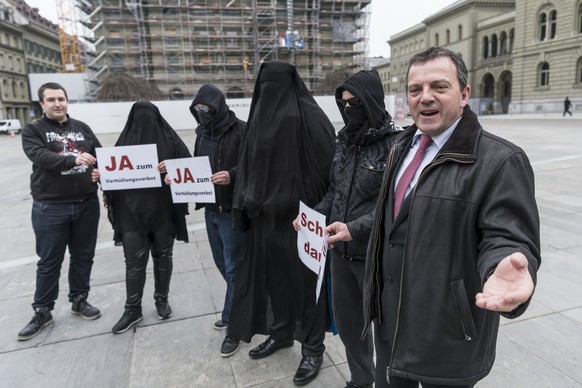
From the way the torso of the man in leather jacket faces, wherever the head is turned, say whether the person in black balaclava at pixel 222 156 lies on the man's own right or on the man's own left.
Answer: on the man's own right

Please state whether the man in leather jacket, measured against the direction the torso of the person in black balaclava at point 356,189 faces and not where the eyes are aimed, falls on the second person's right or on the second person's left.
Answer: on the second person's left

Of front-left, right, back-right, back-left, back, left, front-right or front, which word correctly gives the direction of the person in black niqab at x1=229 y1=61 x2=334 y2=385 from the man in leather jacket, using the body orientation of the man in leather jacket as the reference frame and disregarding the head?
right

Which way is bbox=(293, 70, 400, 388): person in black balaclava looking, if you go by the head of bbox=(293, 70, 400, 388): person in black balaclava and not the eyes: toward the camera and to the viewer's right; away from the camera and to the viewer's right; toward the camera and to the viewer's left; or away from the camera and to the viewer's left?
toward the camera and to the viewer's left

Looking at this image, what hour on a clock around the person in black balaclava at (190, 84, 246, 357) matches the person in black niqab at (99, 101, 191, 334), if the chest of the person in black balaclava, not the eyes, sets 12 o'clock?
The person in black niqab is roughly at 2 o'clock from the person in black balaclava.

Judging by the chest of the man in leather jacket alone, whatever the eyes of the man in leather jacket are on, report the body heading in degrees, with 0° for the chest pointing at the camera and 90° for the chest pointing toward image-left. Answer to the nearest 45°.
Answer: approximately 45°

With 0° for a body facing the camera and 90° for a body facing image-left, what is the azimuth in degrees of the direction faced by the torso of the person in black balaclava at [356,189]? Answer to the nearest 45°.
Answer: approximately 45°

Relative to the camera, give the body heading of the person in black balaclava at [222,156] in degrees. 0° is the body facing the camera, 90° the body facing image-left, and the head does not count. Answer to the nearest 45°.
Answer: approximately 45°

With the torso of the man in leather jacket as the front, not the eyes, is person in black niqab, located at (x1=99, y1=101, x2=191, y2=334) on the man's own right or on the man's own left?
on the man's own right

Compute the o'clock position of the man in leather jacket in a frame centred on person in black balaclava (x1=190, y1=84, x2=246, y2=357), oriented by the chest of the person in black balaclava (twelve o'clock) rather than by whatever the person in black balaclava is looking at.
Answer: The man in leather jacket is roughly at 10 o'clock from the person in black balaclava.

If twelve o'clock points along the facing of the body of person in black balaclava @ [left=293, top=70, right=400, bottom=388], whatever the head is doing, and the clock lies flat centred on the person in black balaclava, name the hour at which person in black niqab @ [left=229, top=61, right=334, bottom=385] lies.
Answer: The person in black niqab is roughly at 3 o'clock from the person in black balaclava.

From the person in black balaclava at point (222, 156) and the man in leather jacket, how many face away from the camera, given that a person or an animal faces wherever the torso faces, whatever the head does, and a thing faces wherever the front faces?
0
